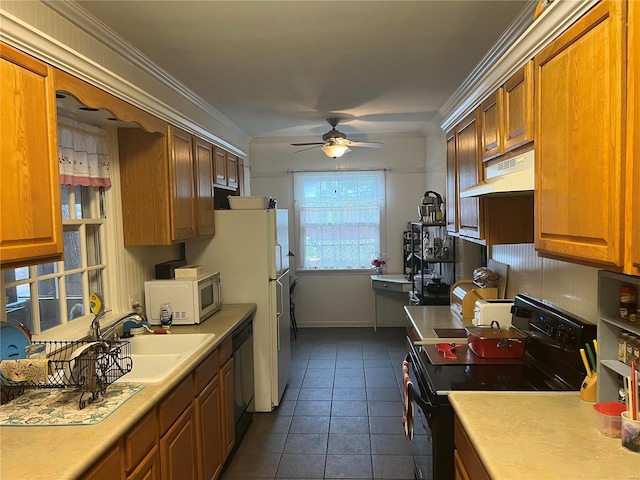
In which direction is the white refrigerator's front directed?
to the viewer's right

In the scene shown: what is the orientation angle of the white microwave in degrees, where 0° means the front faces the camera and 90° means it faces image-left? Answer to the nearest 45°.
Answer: approximately 270°

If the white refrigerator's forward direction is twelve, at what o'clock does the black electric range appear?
The black electric range is roughly at 2 o'clock from the white refrigerator.

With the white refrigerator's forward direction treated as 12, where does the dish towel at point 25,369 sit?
The dish towel is roughly at 4 o'clock from the white refrigerator.

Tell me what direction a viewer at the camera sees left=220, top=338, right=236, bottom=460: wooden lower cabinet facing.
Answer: facing to the right of the viewer

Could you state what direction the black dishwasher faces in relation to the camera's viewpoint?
facing to the right of the viewer

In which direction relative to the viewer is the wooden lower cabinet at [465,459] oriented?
to the viewer's left

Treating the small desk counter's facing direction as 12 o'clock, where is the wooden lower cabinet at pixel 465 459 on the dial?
The wooden lower cabinet is roughly at 12 o'clock from the small desk counter.
